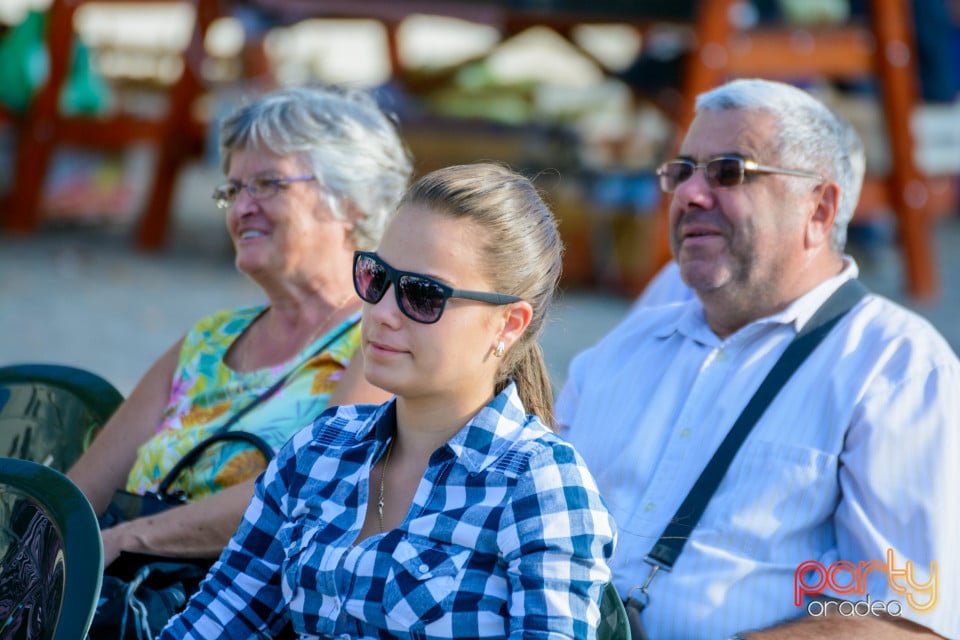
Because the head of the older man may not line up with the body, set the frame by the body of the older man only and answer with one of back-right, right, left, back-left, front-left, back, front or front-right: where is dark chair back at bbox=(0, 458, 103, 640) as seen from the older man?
front

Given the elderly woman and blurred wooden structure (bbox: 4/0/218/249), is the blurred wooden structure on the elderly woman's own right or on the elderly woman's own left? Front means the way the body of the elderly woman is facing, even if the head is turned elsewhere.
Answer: on the elderly woman's own right

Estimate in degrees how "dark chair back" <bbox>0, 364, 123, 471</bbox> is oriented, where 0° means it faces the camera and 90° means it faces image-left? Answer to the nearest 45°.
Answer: approximately 45°

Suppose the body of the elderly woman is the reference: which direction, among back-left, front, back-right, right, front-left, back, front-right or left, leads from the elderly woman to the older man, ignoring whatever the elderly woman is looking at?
left

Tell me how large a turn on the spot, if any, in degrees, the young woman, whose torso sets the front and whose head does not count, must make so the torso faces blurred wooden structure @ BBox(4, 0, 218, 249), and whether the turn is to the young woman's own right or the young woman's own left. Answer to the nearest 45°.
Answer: approximately 135° to the young woman's own right

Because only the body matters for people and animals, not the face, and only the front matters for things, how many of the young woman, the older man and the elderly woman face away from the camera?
0

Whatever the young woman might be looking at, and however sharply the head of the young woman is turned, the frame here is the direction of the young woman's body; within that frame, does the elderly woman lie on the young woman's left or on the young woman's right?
on the young woman's right

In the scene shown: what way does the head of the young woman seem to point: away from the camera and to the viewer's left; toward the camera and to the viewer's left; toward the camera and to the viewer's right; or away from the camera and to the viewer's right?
toward the camera and to the viewer's left

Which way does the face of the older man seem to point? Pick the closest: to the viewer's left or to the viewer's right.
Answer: to the viewer's left

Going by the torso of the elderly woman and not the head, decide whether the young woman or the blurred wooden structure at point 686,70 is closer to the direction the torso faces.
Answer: the young woman

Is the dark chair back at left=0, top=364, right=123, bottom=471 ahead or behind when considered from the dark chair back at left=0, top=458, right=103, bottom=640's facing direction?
behind

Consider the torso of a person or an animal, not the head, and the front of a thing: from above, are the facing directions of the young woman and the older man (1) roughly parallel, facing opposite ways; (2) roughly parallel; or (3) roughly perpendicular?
roughly parallel

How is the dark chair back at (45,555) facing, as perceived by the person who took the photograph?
facing the viewer and to the left of the viewer
